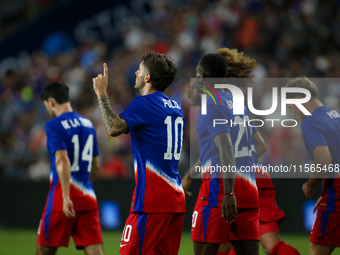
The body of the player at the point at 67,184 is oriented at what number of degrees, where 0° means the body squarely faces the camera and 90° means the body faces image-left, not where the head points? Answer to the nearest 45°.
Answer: approximately 135°

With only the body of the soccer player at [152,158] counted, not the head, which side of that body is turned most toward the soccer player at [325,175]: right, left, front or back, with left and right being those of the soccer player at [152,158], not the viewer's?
right

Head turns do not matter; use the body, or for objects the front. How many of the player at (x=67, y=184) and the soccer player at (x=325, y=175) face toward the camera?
0

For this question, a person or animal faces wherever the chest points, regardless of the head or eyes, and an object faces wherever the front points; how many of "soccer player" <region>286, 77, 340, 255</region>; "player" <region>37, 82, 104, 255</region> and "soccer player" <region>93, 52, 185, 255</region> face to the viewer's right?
0

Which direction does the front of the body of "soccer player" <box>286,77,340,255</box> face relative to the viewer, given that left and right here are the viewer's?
facing away from the viewer and to the left of the viewer

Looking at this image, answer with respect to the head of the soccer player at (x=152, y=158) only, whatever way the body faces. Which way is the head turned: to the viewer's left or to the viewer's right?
to the viewer's left

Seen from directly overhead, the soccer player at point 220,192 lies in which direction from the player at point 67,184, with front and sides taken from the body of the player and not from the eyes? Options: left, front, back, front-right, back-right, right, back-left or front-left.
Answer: back

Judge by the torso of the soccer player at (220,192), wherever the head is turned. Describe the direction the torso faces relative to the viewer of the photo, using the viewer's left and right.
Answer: facing away from the viewer and to the left of the viewer

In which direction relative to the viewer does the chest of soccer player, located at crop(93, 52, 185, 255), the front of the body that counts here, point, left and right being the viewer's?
facing away from the viewer and to the left of the viewer
